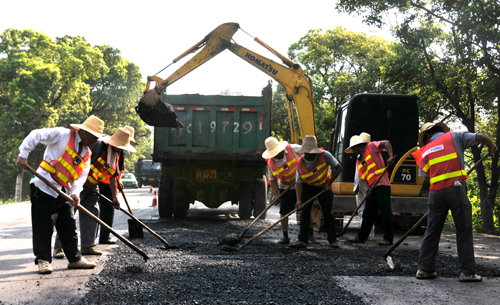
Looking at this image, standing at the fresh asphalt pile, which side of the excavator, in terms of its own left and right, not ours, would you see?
left

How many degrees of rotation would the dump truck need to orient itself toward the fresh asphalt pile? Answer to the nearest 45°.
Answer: approximately 180°

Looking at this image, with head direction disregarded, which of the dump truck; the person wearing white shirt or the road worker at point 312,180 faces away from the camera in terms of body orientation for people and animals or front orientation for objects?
the dump truck

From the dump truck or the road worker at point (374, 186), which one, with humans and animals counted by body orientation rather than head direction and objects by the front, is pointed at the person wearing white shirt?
the road worker

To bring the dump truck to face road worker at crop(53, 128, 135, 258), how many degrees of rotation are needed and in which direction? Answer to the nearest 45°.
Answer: approximately 180°

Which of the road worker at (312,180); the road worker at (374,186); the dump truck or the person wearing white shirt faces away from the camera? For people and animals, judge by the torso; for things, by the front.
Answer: the dump truck

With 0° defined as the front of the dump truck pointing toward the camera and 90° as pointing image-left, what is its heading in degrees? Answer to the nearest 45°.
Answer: approximately 180°

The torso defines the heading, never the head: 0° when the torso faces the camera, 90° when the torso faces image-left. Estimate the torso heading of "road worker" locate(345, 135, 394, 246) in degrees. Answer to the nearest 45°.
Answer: approximately 45°

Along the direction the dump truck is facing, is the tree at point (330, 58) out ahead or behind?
ahead

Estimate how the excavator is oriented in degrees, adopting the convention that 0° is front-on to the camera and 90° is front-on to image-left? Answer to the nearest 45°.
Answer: approximately 90°

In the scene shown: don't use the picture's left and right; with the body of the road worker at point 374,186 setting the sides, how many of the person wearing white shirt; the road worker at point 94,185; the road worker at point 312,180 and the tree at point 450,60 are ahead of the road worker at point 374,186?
3

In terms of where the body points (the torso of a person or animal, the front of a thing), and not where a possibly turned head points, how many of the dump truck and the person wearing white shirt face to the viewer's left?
0

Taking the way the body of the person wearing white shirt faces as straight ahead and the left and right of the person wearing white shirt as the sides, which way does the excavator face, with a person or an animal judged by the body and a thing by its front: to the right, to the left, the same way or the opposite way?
the opposite way
